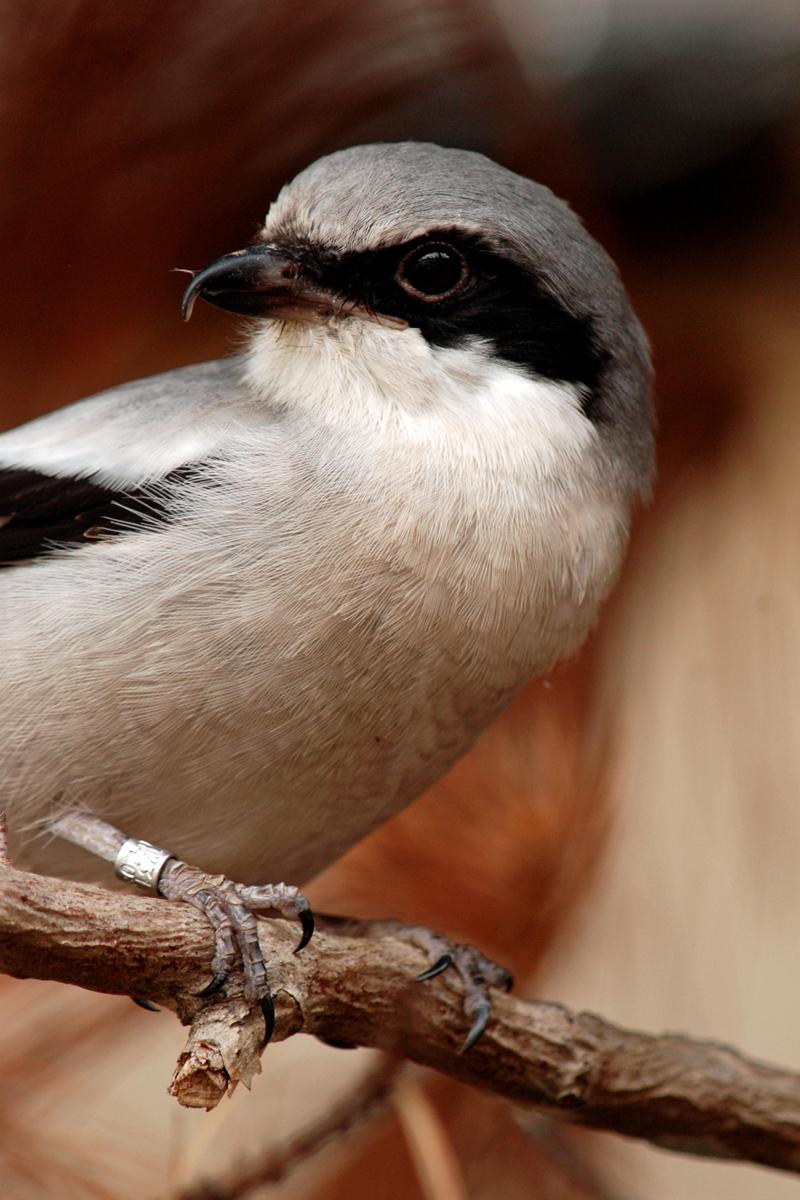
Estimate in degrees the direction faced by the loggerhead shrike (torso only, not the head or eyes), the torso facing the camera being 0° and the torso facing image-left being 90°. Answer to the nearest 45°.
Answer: approximately 315°
